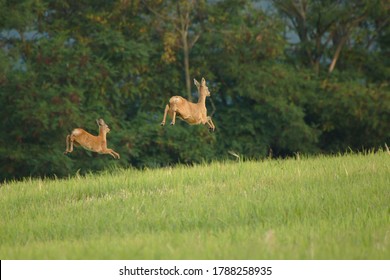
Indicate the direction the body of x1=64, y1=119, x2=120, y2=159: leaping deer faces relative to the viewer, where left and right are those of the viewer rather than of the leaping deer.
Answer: facing to the right of the viewer

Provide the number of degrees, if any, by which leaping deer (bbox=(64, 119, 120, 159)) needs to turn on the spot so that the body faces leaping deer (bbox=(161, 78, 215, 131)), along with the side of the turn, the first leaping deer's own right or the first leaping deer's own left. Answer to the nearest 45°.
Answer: approximately 45° to the first leaping deer's own right
